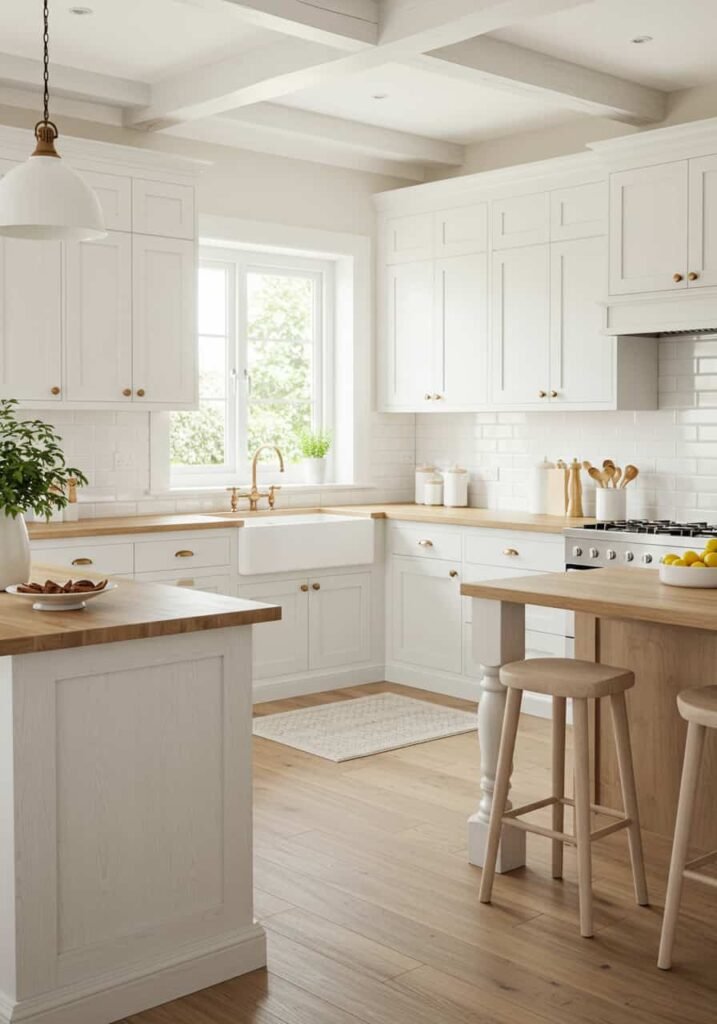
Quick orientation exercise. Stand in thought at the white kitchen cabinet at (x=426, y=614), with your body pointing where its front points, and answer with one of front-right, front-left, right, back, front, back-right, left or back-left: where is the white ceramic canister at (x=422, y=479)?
back-right

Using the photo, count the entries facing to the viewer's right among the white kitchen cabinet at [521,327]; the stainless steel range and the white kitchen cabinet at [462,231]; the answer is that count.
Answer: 0

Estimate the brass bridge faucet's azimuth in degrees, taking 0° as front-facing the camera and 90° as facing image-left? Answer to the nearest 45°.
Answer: approximately 315°

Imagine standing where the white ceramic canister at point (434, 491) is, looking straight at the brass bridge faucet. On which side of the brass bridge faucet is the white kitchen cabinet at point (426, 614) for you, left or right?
left

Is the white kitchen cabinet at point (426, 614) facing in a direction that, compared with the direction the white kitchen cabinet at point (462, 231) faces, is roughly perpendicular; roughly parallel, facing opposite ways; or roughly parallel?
roughly parallel

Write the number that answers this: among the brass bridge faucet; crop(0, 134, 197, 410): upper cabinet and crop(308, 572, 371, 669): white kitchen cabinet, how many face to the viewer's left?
0

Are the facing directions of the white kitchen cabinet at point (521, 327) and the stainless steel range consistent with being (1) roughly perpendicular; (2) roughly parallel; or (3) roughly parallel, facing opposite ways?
roughly parallel

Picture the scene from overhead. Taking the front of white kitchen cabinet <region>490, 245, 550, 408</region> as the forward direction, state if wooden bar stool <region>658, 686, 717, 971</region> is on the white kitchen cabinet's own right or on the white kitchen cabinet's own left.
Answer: on the white kitchen cabinet's own left

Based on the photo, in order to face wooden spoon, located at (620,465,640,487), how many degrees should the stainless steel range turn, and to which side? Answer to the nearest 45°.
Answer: approximately 135° to its right

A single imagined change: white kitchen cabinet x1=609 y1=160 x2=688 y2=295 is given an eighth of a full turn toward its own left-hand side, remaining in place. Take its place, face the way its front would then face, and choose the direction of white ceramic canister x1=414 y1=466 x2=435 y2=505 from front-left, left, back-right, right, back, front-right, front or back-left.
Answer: back-right

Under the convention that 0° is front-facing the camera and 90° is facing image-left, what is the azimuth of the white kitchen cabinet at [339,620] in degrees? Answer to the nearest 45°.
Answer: approximately 315°

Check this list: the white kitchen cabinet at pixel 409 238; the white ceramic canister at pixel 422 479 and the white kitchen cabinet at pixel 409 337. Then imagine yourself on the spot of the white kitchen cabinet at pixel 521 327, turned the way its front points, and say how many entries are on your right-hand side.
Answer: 3

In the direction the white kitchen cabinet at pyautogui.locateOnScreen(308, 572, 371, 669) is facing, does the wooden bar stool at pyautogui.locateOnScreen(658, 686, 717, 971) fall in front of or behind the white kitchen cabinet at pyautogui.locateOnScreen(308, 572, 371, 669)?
in front

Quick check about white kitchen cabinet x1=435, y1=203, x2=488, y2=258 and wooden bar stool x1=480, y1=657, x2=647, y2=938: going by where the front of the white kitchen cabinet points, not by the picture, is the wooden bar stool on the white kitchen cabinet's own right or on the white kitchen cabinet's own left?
on the white kitchen cabinet's own left

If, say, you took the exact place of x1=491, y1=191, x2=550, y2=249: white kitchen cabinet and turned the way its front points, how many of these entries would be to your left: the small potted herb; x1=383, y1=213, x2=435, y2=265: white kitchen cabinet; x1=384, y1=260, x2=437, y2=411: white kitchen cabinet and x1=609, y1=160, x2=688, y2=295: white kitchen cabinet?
1

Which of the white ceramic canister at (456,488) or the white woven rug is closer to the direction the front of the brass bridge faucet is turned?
the white woven rug
